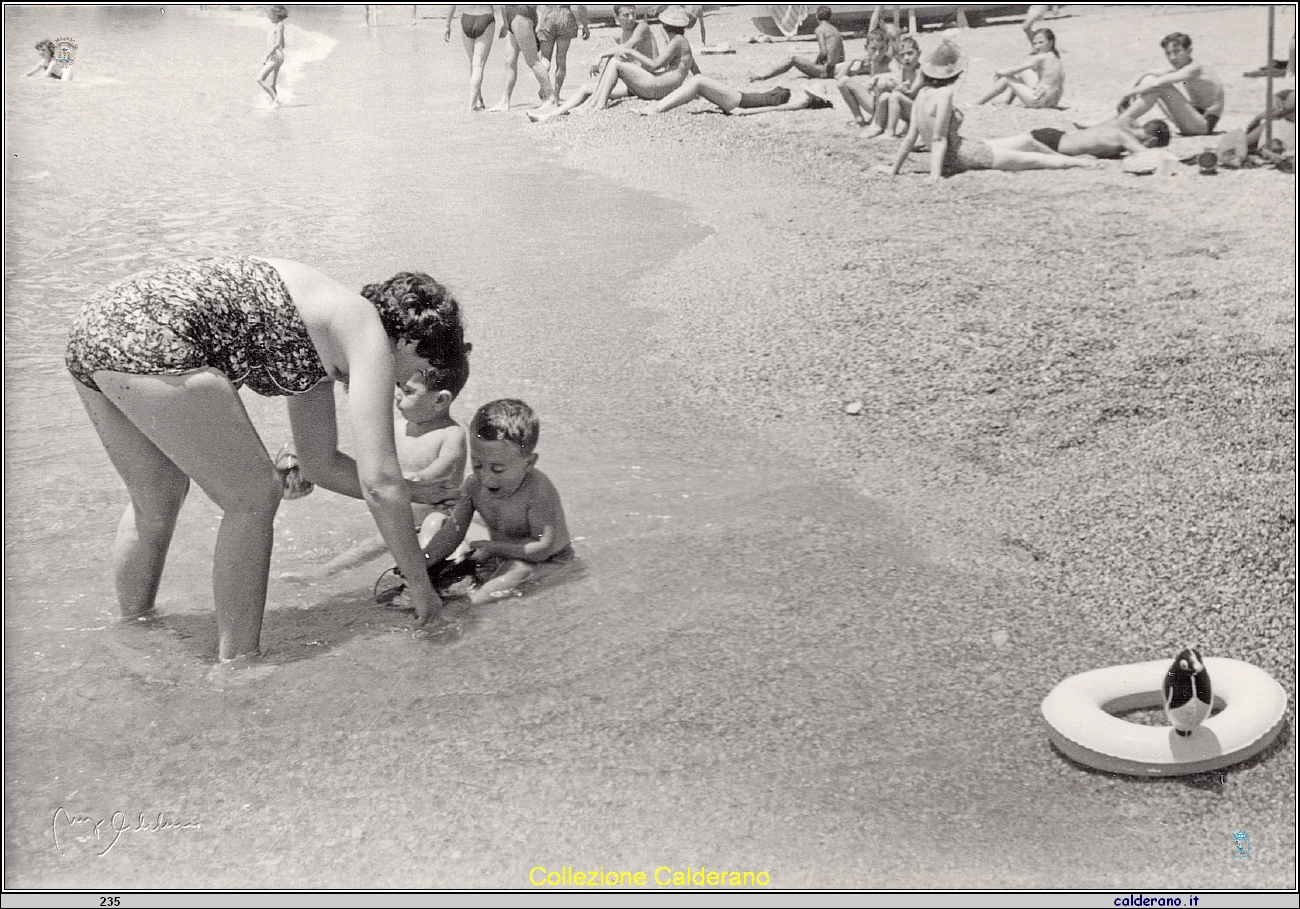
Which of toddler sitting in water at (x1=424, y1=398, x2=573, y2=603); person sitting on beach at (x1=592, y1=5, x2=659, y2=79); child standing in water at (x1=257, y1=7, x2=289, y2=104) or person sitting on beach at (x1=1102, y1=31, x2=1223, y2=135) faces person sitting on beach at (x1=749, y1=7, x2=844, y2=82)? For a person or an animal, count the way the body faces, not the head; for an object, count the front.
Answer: person sitting on beach at (x1=1102, y1=31, x2=1223, y2=135)

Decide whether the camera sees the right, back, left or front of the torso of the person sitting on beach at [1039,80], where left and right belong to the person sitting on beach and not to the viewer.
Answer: left

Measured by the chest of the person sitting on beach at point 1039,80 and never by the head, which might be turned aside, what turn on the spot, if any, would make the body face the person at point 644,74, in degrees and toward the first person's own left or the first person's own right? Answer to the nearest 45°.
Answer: approximately 45° to the first person's own left

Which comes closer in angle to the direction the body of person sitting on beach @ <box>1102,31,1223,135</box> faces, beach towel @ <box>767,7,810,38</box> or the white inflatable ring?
the beach towel

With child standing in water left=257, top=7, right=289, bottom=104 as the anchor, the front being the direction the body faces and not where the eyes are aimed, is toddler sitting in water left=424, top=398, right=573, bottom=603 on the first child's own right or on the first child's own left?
on the first child's own left

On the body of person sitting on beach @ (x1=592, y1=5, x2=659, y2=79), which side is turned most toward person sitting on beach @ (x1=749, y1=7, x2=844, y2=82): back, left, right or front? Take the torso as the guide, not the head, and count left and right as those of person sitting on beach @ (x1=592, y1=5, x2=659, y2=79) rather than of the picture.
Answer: back

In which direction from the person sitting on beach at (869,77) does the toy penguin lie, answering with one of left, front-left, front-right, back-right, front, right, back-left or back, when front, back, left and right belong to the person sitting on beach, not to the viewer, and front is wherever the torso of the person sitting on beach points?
front-left

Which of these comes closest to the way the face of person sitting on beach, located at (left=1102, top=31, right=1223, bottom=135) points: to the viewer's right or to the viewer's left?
to the viewer's left

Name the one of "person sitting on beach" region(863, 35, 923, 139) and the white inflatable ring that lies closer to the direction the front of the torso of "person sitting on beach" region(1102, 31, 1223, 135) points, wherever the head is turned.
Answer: the person sitting on beach

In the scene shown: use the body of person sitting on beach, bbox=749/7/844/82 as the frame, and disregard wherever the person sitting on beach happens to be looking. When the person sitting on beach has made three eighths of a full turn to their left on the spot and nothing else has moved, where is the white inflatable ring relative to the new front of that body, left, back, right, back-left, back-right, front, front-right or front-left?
front-right

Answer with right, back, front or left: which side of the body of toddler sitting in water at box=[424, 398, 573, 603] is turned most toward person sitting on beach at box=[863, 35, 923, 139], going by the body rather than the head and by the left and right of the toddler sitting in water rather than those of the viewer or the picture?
back

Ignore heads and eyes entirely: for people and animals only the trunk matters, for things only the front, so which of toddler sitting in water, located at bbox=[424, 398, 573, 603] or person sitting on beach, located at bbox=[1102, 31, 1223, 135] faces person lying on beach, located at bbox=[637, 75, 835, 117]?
the person sitting on beach

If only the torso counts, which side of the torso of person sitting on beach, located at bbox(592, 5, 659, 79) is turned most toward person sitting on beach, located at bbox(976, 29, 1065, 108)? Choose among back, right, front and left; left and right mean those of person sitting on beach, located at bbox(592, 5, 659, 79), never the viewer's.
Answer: back

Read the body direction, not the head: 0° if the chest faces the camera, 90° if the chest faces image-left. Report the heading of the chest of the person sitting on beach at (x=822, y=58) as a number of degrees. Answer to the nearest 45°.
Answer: approximately 90°

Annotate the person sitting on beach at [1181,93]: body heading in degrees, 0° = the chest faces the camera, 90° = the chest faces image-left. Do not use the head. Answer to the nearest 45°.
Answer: approximately 45°
